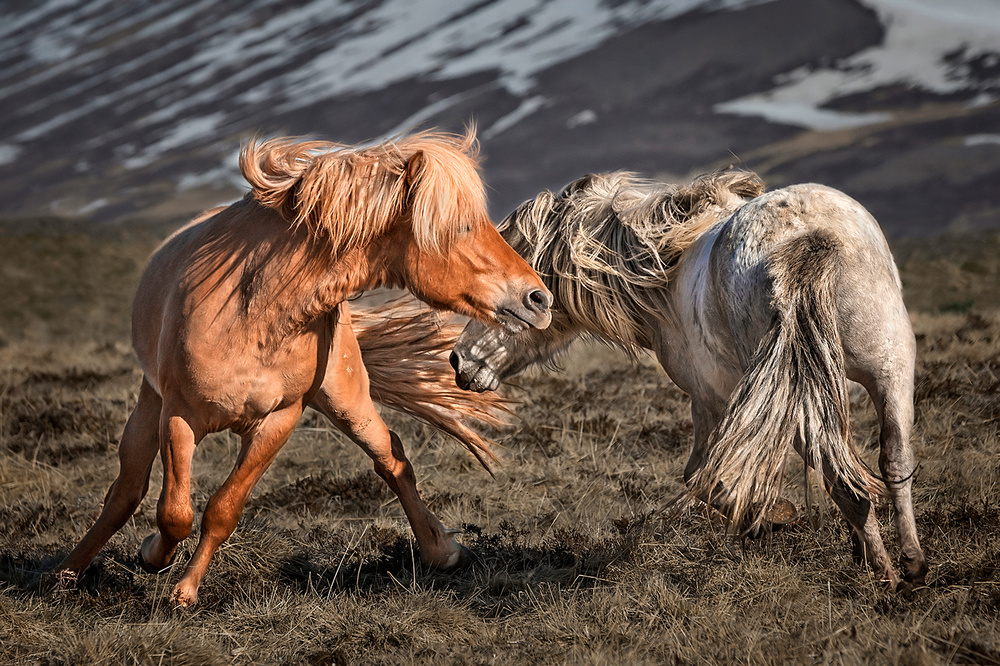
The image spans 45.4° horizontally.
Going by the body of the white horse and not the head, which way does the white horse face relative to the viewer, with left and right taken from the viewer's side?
facing away from the viewer and to the left of the viewer

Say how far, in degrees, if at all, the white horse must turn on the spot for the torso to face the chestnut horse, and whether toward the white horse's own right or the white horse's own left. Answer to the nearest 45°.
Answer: approximately 45° to the white horse's own left
